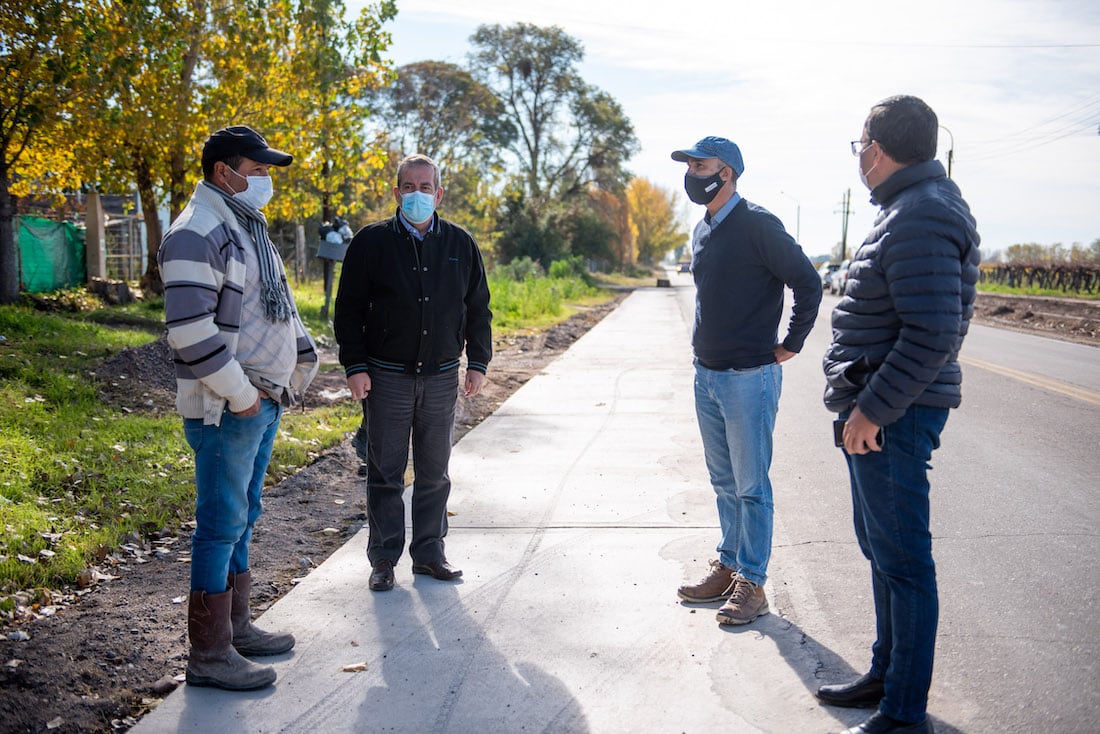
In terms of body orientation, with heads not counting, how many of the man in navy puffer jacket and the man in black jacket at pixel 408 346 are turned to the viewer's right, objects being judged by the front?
0

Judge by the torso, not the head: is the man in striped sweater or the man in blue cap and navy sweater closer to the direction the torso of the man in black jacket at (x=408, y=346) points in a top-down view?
the man in striped sweater

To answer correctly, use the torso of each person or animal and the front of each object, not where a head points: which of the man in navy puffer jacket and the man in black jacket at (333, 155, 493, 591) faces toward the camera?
the man in black jacket

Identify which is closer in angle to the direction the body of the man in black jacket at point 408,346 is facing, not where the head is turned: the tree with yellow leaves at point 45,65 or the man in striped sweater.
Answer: the man in striped sweater

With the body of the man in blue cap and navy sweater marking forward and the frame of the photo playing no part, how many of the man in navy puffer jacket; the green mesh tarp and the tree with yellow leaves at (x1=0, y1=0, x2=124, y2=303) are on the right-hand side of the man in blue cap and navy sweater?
2

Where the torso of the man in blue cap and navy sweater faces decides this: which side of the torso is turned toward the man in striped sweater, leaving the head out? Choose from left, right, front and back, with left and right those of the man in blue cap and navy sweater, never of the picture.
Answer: front

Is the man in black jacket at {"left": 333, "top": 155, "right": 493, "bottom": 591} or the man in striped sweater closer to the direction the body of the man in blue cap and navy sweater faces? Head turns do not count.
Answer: the man in striped sweater

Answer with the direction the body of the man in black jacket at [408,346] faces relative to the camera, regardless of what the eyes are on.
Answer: toward the camera

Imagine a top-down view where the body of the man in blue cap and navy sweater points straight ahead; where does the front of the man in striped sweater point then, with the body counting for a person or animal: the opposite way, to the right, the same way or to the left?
the opposite way

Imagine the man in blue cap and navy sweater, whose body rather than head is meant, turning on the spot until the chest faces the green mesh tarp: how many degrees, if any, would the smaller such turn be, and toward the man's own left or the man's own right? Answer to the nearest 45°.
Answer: approximately 90° to the man's own right

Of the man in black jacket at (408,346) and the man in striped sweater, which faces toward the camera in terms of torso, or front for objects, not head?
the man in black jacket

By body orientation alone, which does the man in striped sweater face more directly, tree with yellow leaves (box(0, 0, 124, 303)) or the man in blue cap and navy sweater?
the man in blue cap and navy sweater

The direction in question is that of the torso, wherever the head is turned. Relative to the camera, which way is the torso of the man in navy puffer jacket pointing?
to the viewer's left

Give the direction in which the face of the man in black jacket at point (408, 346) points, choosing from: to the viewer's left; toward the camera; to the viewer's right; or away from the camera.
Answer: toward the camera

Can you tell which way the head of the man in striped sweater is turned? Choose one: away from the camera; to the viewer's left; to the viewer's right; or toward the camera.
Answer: to the viewer's right

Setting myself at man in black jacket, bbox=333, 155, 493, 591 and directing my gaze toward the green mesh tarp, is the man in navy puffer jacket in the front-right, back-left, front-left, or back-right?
back-right

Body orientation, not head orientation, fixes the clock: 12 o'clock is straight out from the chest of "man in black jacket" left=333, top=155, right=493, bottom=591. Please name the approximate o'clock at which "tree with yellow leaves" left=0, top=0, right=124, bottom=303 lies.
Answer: The tree with yellow leaves is roughly at 5 o'clock from the man in black jacket.

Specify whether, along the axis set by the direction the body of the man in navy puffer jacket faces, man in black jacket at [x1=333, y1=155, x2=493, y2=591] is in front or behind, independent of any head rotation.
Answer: in front

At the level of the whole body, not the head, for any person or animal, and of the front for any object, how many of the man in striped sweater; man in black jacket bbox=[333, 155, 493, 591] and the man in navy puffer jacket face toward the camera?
1

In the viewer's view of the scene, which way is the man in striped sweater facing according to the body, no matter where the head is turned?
to the viewer's right
